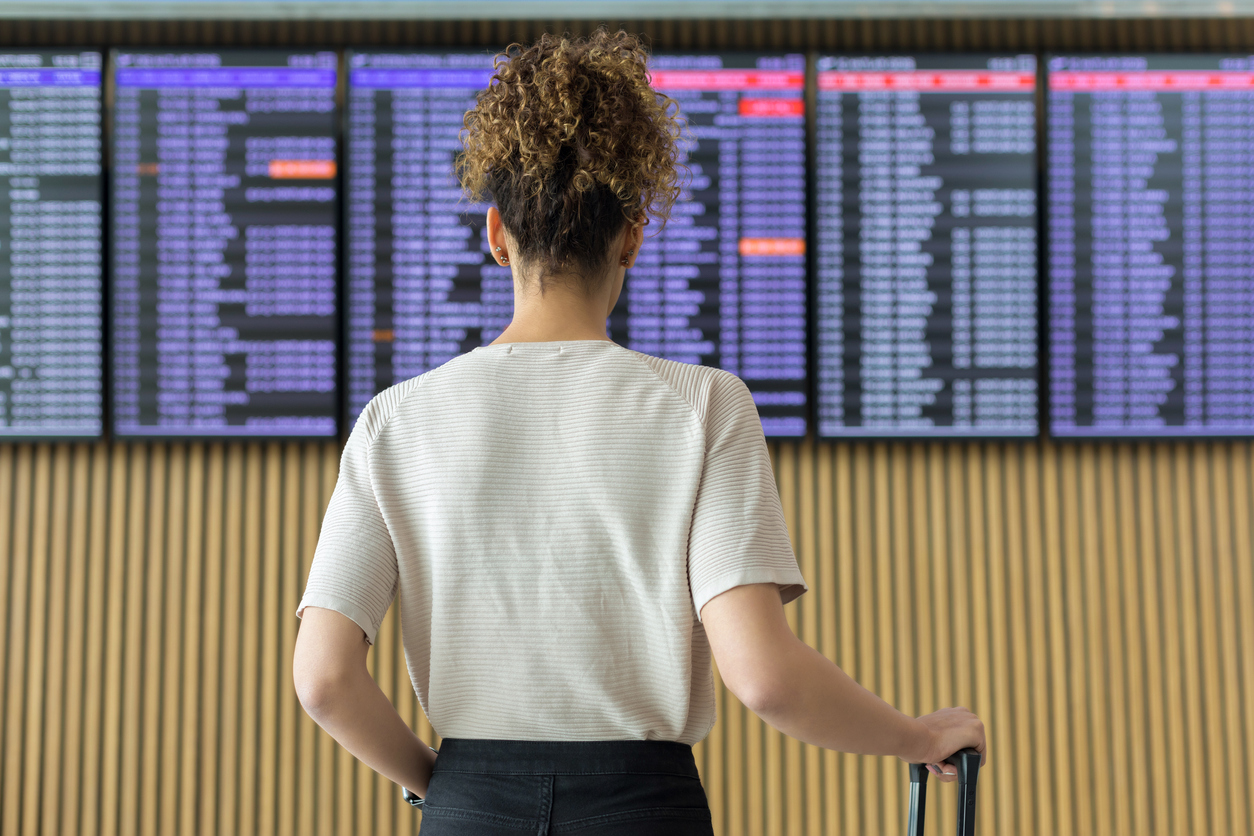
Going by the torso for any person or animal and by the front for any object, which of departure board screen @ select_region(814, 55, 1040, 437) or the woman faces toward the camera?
the departure board screen

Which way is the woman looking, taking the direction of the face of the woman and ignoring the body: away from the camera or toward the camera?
away from the camera

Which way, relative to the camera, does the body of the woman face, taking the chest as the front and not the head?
away from the camera

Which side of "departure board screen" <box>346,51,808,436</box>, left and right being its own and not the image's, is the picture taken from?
front

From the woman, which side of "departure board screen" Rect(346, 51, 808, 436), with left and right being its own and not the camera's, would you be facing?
front

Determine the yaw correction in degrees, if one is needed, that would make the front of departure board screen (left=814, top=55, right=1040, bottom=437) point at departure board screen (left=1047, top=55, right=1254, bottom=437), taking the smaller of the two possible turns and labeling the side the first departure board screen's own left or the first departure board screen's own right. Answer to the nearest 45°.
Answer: approximately 90° to the first departure board screen's own left

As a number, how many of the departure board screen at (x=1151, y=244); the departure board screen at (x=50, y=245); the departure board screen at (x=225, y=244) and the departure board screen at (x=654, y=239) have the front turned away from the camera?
0

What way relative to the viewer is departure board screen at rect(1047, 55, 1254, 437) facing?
toward the camera

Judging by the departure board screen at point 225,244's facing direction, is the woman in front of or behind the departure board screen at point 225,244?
in front

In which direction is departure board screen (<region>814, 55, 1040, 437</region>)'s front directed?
toward the camera

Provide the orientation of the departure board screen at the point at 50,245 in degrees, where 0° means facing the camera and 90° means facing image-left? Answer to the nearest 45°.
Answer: approximately 0°

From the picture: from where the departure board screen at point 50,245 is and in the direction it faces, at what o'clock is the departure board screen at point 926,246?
the departure board screen at point 926,246 is roughly at 10 o'clock from the departure board screen at point 50,245.

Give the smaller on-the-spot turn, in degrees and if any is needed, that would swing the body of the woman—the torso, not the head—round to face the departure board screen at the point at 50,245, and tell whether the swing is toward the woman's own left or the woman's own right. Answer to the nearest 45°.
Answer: approximately 45° to the woman's own left

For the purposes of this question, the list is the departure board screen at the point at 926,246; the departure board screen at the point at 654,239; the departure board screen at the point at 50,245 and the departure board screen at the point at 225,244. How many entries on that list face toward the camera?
4

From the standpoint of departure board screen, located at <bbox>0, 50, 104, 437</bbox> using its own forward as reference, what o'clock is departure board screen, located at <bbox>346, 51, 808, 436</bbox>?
departure board screen, located at <bbox>346, 51, 808, 436</bbox> is roughly at 10 o'clock from departure board screen, located at <bbox>0, 50, 104, 437</bbox>.

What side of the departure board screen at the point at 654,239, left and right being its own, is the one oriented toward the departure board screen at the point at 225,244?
right
